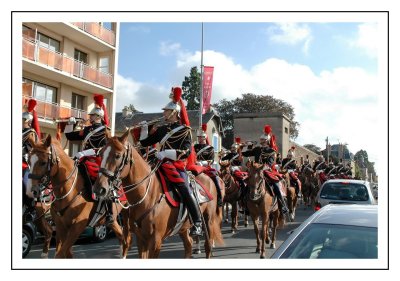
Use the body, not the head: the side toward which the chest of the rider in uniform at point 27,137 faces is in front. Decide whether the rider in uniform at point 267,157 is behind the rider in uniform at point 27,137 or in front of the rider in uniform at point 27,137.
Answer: behind

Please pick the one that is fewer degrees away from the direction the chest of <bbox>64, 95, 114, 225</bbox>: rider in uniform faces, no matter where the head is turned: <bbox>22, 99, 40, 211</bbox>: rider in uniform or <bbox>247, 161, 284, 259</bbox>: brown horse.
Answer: the rider in uniform

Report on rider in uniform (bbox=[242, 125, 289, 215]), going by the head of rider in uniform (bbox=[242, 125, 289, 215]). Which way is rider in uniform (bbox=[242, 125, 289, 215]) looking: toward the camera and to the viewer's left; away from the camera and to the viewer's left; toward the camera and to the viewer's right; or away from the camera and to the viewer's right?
toward the camera and to the viewer's left

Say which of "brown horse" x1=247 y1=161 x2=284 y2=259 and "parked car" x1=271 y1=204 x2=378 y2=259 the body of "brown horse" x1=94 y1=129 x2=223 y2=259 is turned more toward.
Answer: the parked car

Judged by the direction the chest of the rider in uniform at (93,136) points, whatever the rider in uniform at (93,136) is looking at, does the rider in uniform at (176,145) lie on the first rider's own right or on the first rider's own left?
on the first rider's own left

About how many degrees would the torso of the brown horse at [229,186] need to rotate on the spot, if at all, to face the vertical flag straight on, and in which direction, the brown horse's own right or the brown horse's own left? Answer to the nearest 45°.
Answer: approximately 135° to the brown horse's own right

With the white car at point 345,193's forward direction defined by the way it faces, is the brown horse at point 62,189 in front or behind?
behind

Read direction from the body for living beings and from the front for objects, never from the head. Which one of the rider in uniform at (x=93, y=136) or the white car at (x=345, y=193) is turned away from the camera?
the white car

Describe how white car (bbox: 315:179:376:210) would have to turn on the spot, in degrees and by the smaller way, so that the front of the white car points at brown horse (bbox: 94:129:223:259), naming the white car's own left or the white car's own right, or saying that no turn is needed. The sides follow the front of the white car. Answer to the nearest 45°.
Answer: approximately 180°

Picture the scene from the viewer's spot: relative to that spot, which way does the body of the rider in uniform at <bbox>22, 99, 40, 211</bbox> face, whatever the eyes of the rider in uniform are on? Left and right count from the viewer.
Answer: facing the viewer and to the left of the viewer

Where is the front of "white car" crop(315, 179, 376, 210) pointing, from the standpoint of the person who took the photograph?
facing away from the viewer

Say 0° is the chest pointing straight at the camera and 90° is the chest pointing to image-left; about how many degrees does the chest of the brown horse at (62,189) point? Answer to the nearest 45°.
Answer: approximately 45°

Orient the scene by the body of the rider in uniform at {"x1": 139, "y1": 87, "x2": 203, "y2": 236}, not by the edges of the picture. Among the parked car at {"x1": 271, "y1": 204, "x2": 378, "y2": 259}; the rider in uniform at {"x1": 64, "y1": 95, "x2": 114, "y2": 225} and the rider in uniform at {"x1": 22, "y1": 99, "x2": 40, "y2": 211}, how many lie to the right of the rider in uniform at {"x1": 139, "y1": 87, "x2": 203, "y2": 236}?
2
